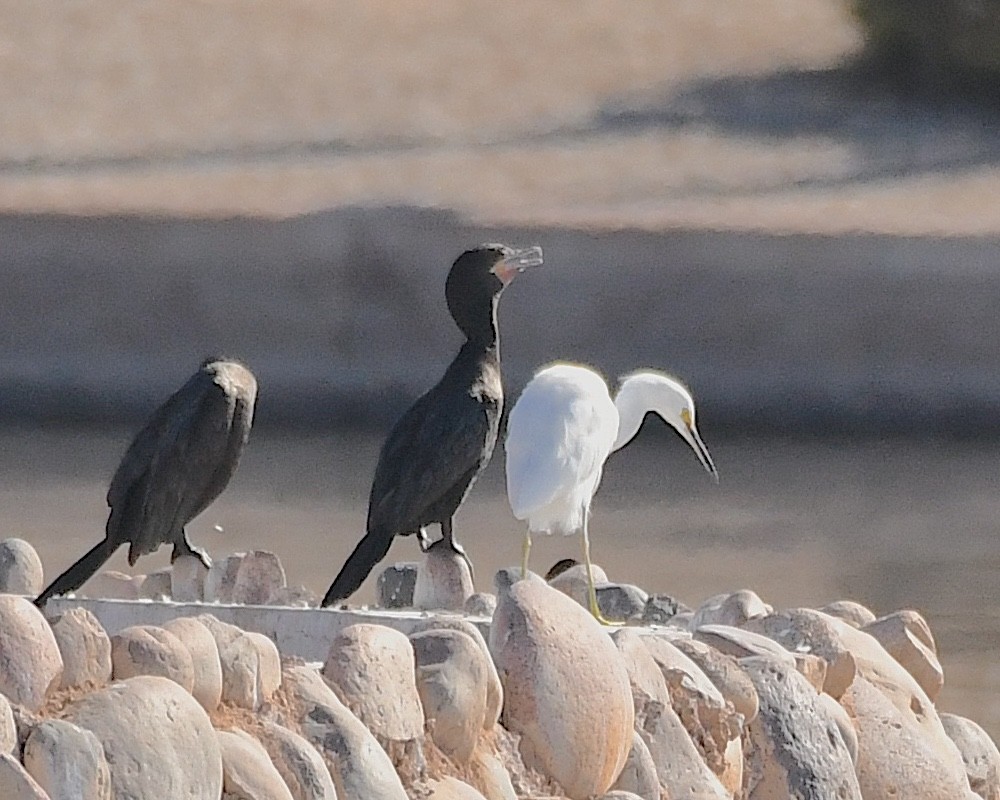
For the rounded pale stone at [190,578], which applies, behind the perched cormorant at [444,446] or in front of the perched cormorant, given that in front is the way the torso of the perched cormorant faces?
behind

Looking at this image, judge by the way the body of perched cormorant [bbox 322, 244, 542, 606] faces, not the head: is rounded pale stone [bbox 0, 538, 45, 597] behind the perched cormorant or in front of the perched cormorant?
behind

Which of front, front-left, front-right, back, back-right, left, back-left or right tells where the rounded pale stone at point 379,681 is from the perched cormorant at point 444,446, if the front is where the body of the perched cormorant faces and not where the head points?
right

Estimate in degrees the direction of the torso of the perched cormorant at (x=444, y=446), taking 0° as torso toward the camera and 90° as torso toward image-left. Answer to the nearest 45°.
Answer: approximately 270°
